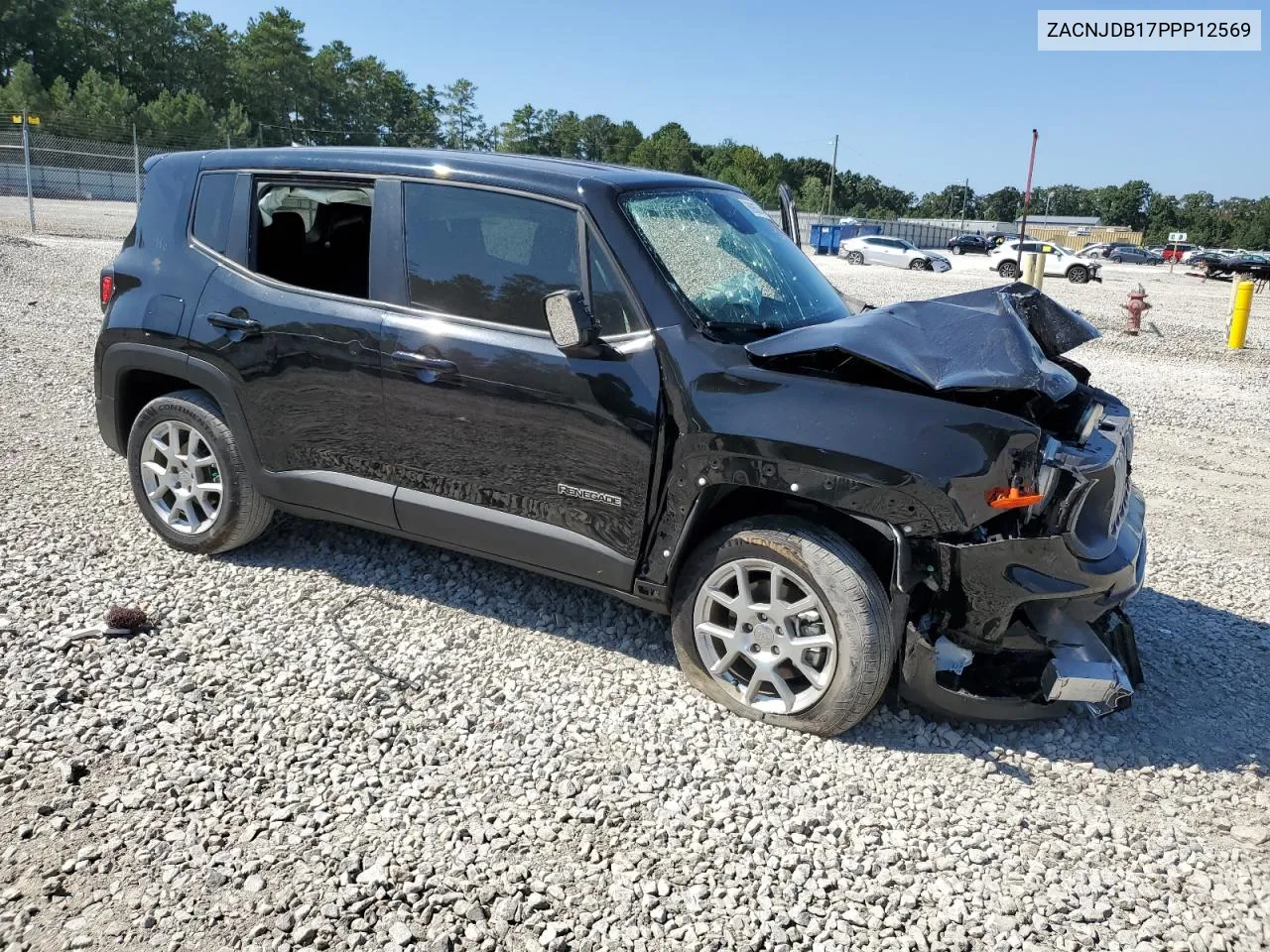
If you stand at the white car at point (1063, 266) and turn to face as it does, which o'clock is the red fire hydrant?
The red fire hydrant is roughly at 3 o'clock from the white car.

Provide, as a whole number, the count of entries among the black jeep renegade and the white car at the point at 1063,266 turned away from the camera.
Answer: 0

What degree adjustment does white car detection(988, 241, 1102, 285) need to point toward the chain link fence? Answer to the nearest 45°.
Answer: approximately 135° to its right

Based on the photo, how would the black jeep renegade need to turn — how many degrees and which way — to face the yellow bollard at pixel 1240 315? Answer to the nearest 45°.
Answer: approximately 90° to its left

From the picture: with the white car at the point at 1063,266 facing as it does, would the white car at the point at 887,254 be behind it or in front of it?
behind

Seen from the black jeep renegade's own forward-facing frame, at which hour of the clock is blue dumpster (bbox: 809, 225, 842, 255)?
The blue dumpster is roughly at 8 o'clock from the black jeep renegade.

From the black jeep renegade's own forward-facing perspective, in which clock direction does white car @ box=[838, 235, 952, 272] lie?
The white car is roughly at 8 o'clock from the black jeep renegade.

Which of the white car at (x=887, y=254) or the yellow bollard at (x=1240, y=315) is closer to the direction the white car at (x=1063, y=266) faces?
the yellow bollard

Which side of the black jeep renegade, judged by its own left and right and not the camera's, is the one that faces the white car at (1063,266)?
left

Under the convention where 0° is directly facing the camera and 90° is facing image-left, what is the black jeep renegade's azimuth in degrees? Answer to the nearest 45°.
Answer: approximately 315°

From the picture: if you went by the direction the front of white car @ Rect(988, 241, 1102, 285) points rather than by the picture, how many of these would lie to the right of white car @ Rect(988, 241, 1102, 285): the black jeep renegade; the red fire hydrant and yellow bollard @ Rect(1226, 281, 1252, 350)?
3

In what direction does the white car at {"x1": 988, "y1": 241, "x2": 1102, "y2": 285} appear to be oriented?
to the viewer's right

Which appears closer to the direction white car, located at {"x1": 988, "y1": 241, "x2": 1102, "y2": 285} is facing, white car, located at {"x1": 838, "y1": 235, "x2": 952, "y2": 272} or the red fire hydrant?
the red fire hydrant

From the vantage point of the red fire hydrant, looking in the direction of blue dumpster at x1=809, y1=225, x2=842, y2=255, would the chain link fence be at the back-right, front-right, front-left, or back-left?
front-left

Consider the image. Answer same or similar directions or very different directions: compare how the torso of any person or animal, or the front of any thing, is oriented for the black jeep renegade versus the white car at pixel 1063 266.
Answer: same or similar directions

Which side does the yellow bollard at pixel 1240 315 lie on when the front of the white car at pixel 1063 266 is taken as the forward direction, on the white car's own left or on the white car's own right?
on the white car's own right

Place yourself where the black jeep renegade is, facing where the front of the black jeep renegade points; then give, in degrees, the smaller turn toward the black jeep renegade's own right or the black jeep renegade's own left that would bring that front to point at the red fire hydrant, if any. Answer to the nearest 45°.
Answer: approximately 90° to the black jeep renegade's own left
